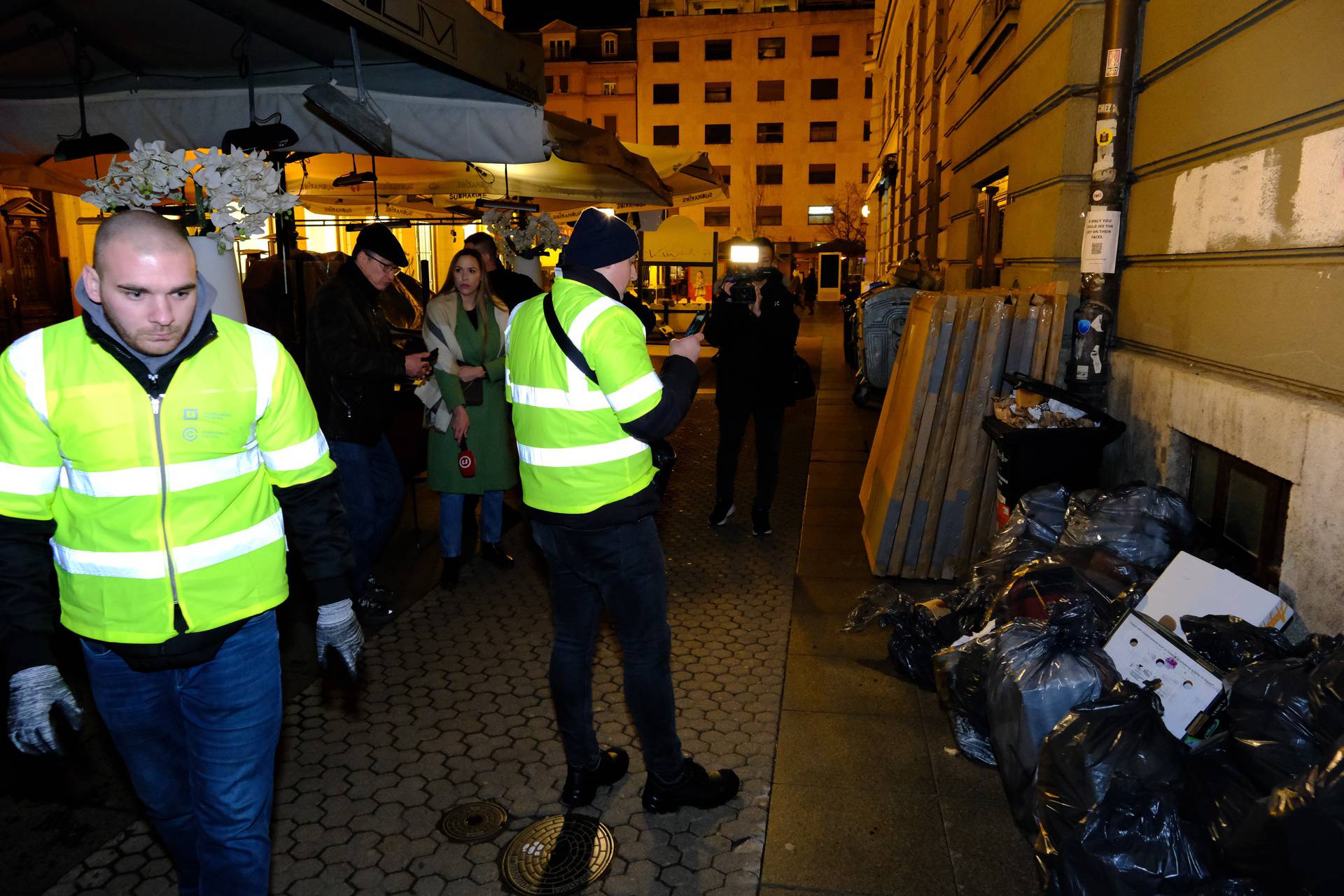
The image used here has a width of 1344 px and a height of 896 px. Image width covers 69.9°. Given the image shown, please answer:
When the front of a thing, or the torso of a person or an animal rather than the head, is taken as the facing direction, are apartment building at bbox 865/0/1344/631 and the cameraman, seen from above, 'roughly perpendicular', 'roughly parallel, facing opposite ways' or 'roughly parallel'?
roughly perpendicular

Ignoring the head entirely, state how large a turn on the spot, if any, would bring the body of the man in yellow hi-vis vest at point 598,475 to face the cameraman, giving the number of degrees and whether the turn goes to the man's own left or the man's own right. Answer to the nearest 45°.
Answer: approximately 45° to the man's own left

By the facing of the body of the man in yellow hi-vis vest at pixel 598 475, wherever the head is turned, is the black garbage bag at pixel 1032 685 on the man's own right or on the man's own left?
on the man's own right

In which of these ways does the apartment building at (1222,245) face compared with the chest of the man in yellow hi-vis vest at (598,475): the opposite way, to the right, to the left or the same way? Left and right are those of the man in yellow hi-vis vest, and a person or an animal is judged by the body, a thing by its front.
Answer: to the left

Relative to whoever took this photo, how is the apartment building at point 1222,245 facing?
facing to the left of the viewer

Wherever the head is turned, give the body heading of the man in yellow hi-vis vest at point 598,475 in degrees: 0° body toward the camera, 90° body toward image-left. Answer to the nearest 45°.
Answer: approximately 225°

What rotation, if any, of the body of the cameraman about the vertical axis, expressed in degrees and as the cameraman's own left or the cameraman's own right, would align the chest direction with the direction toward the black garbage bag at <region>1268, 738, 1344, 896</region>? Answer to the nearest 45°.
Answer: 0° — they already face it

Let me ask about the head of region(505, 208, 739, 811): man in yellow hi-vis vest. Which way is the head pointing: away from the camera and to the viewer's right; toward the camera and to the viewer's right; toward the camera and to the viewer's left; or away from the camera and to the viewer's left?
away from the camera and to the viewer's right

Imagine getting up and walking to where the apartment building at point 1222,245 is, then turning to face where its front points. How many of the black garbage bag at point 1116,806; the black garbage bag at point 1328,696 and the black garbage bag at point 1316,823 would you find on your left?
3

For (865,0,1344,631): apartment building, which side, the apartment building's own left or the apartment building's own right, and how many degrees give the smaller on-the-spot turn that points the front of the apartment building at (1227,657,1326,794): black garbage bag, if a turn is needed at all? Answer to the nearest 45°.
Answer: approximately 90° to the apartment building's own left
